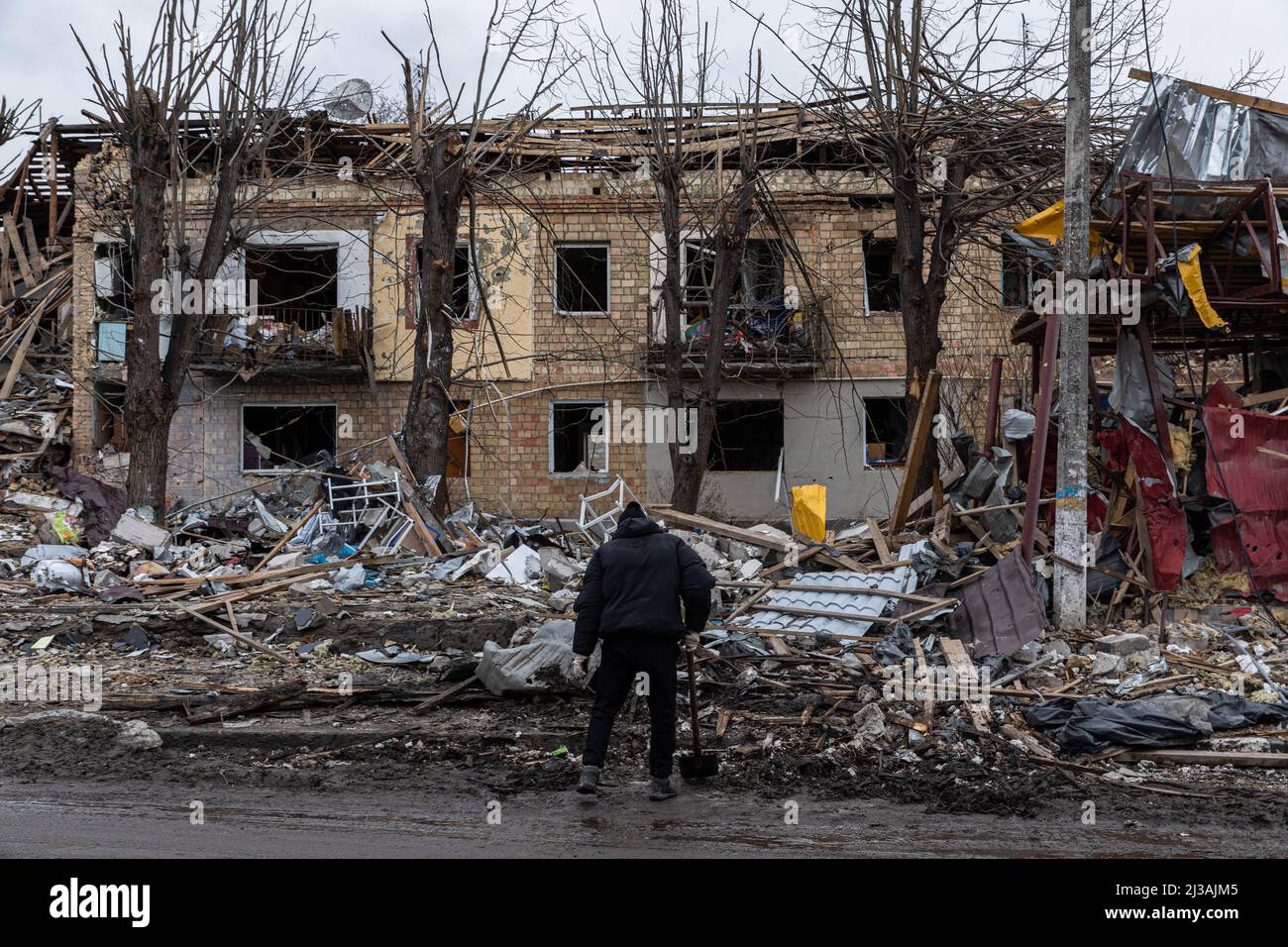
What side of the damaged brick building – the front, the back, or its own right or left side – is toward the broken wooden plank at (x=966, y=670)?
front

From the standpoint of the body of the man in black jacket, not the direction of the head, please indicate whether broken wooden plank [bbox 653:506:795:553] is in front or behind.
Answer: in front

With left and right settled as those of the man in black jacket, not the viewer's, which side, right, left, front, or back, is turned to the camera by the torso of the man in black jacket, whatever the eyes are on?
back

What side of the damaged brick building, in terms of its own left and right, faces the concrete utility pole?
front

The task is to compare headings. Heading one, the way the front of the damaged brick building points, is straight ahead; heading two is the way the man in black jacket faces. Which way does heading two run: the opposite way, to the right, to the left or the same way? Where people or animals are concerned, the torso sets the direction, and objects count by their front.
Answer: the opposite way

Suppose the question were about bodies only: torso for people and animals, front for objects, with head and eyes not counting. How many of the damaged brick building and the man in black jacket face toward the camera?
1

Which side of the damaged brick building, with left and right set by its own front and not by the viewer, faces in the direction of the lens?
front

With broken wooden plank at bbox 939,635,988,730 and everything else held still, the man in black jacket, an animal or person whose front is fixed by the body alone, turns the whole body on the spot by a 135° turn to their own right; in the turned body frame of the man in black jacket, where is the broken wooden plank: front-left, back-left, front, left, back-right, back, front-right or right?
left

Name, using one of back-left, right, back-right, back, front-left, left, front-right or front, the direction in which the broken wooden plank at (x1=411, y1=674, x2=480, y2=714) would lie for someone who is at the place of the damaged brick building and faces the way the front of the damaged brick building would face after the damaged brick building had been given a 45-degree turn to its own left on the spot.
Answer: front-right

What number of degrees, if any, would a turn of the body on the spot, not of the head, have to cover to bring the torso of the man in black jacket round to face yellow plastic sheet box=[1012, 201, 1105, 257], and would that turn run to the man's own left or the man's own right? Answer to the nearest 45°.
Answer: approximately 45° to the man's own right

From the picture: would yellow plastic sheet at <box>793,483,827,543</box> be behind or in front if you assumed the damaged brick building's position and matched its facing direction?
in front

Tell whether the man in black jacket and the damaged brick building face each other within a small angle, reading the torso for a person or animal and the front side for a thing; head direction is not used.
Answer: yes
